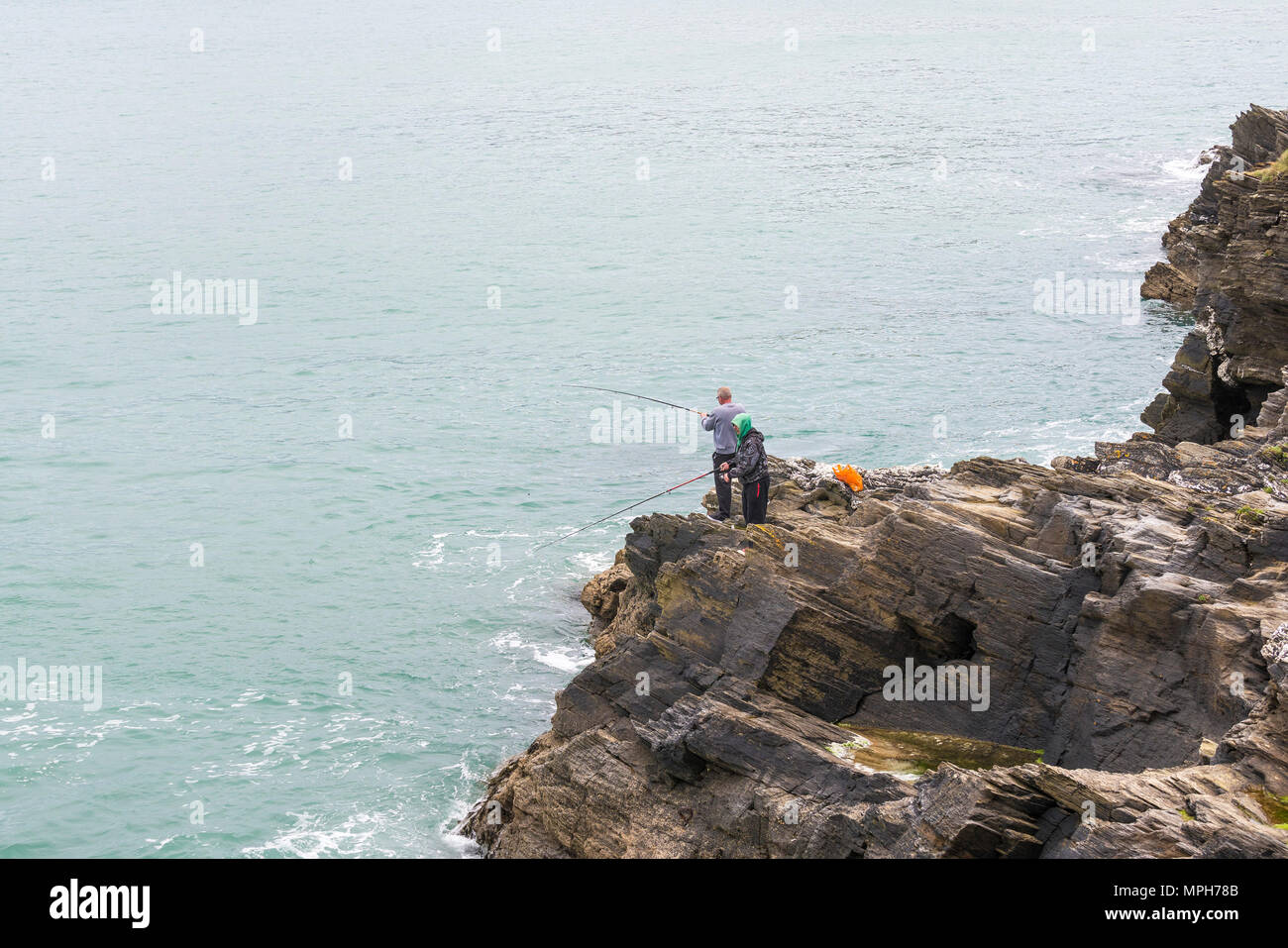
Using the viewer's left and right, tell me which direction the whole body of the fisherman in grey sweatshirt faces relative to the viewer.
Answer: facing away from the viewer and to the left of the viewer

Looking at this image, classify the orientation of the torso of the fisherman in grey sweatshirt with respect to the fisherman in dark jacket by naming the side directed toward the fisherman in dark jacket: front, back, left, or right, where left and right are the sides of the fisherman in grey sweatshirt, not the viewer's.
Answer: back

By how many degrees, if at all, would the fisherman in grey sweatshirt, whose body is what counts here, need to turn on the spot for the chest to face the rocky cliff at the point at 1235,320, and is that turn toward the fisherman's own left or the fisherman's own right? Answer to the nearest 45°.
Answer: approximately 90° to the fisherman's own right

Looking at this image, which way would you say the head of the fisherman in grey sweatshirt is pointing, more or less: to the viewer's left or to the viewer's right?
to the viewer's left

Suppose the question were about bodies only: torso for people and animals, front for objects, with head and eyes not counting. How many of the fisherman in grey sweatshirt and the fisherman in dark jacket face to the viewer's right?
0

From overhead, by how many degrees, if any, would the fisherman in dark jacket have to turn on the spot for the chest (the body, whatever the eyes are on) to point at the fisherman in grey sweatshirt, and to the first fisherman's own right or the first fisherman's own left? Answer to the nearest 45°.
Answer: approximately 45° to the first fisherman's own right

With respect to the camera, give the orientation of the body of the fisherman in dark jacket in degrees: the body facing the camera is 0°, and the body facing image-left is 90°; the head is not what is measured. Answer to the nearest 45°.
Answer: approximately 90°

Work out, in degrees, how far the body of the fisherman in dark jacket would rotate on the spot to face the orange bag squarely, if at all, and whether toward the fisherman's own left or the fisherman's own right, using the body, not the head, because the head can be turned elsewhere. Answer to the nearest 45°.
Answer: approximately 135° to the fisherman's own right
